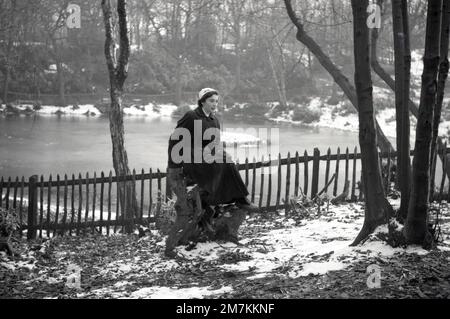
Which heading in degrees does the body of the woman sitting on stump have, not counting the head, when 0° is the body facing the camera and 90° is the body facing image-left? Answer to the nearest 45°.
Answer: approximately 315°

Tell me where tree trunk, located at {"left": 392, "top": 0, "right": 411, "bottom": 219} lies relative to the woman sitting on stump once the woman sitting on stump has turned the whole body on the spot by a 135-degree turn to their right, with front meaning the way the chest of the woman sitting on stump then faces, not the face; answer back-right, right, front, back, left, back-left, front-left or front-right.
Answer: back

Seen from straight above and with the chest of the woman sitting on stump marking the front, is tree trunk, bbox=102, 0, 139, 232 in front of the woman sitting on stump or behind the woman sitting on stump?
behind

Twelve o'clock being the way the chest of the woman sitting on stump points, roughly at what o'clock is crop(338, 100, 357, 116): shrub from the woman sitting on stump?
The shrub is roughly at 8 o'clock from the woman sitting on stump.

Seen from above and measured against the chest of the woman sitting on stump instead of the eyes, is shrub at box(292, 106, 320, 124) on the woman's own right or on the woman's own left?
on the woman's own left

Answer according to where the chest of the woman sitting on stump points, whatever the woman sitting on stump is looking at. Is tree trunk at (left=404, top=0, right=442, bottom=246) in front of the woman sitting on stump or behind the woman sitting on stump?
in front

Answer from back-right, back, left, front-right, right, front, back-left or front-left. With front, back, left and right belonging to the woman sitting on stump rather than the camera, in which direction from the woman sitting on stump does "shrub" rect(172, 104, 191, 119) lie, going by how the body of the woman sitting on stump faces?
back-left

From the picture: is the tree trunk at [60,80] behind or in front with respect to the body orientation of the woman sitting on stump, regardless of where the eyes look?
behind

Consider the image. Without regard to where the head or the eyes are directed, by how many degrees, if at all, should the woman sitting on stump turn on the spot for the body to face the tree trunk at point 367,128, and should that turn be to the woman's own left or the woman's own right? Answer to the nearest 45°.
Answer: approximately 45° to the woman's own left
